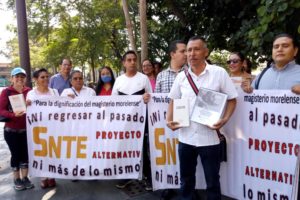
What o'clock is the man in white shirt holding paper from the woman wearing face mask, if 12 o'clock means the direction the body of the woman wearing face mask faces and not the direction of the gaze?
The man in white shirt holding paper is roughly at 11 o'clock from the woman wearing face mask.

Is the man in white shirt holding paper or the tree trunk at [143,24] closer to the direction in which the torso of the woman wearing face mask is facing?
the man in white shirt holding paper

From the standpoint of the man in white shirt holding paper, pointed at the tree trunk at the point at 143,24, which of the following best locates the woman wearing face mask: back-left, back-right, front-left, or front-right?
front-left

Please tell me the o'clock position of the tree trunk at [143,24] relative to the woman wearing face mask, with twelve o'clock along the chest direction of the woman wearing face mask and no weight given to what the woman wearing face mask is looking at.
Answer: The tree trunk is roughly at 7 o'clock from the woman wearing face mask.

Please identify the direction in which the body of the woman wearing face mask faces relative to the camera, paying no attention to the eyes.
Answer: toward the camera

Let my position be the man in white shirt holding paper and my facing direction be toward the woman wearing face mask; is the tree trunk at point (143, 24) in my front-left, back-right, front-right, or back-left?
front-right

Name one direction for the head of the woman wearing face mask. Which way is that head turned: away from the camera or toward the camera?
toward the camera
